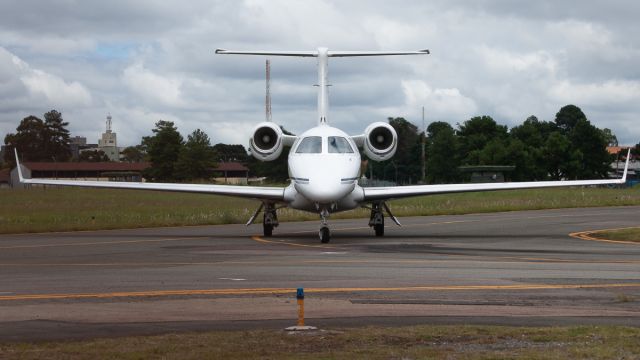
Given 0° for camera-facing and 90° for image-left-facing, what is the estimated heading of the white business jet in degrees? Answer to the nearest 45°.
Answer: approximately 0°
